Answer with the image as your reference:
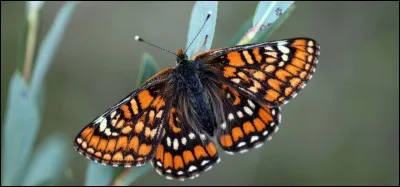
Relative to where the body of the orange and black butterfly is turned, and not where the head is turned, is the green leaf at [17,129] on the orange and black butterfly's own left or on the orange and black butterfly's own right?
on the orange and black butterfly's own left

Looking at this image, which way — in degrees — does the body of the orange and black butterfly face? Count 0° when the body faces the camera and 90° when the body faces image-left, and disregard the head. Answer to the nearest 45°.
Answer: approximately 180°

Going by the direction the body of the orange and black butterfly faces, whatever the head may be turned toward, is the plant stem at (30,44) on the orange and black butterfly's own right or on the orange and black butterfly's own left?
on the orange and black butterfly's own left

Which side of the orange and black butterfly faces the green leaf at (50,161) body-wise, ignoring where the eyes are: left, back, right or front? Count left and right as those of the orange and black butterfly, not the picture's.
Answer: left
